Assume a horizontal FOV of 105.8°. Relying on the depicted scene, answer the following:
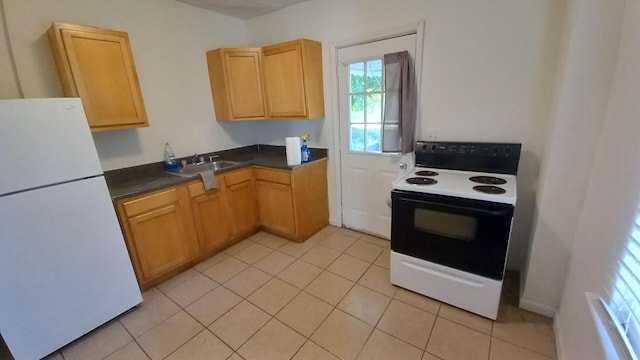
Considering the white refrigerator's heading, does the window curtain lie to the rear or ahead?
ahead

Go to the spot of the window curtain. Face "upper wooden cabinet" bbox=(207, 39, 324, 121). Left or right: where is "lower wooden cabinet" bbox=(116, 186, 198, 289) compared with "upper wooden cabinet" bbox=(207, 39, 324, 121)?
left

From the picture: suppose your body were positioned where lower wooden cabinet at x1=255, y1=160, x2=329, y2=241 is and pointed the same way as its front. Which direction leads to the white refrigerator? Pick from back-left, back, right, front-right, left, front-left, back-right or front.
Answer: front

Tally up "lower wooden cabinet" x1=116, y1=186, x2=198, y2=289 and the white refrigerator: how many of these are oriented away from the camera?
0

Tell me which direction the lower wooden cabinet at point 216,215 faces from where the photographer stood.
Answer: facing the viewer and to the right of the viewer

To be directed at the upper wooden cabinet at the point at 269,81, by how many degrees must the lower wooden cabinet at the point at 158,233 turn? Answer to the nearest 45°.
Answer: approximately 45° to its left

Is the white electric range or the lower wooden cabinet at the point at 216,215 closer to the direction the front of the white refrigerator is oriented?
the white electric range

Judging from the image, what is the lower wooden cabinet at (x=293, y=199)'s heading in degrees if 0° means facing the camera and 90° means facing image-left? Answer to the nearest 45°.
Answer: approximately 45°

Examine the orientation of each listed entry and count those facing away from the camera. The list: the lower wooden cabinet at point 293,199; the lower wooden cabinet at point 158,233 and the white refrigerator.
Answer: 0
